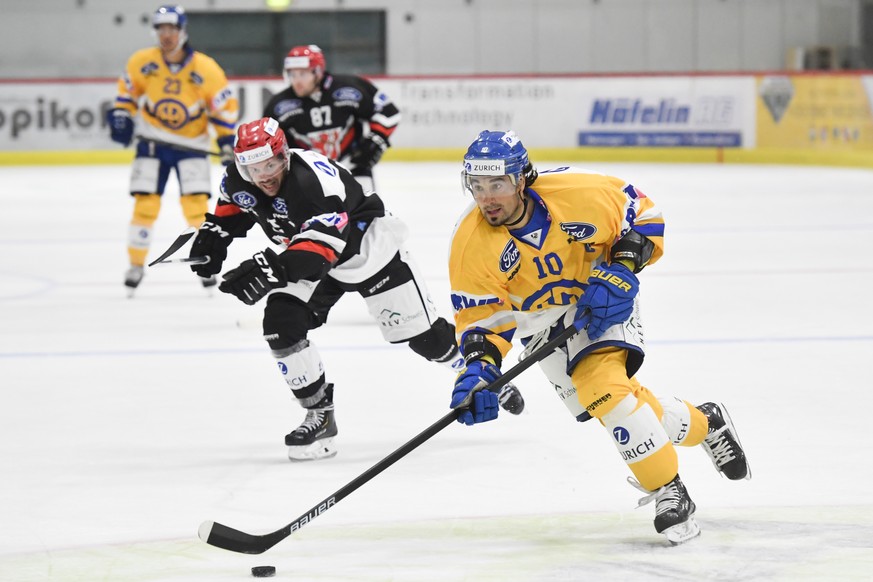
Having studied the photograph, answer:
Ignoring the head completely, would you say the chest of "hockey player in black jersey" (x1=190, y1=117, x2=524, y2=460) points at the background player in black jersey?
no

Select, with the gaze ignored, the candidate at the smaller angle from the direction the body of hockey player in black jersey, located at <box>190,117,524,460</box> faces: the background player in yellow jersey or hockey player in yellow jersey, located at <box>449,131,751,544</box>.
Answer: the hockey player in yellow jersey

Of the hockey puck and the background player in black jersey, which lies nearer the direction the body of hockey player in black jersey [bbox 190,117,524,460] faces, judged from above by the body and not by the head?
the hockey puck

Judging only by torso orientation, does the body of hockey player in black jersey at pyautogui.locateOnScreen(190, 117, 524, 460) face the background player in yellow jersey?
no

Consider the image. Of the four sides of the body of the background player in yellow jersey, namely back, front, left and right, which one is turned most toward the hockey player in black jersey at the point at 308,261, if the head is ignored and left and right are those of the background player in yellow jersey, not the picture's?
front

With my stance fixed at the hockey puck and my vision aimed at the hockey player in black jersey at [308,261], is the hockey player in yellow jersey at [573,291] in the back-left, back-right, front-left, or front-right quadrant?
front-right

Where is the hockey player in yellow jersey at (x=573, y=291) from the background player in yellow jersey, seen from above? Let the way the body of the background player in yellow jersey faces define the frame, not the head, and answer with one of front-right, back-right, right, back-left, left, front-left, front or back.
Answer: front

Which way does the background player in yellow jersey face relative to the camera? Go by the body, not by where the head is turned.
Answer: toward the camera

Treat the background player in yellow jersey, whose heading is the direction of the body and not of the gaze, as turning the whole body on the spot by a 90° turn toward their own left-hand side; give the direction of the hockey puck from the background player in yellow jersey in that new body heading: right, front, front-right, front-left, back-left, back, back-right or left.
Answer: right

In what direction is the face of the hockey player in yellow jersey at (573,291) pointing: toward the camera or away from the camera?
toward the camera
